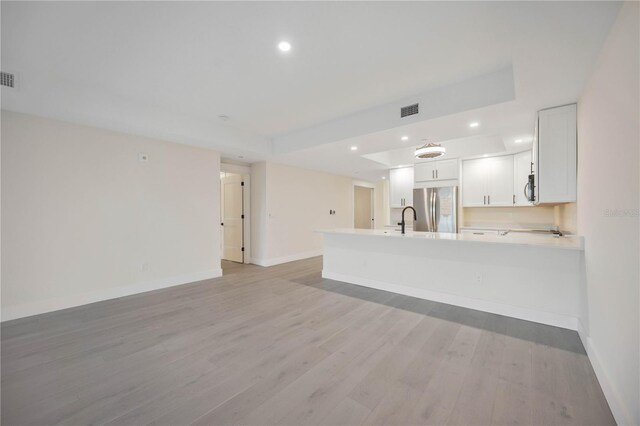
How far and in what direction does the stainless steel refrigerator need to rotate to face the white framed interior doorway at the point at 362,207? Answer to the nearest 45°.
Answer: approximately 135° to its right

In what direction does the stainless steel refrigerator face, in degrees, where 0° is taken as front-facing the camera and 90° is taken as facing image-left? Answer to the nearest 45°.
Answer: approximately 0°

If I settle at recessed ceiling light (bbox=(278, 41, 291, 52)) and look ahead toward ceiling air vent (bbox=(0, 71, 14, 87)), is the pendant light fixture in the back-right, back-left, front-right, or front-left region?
back-right
